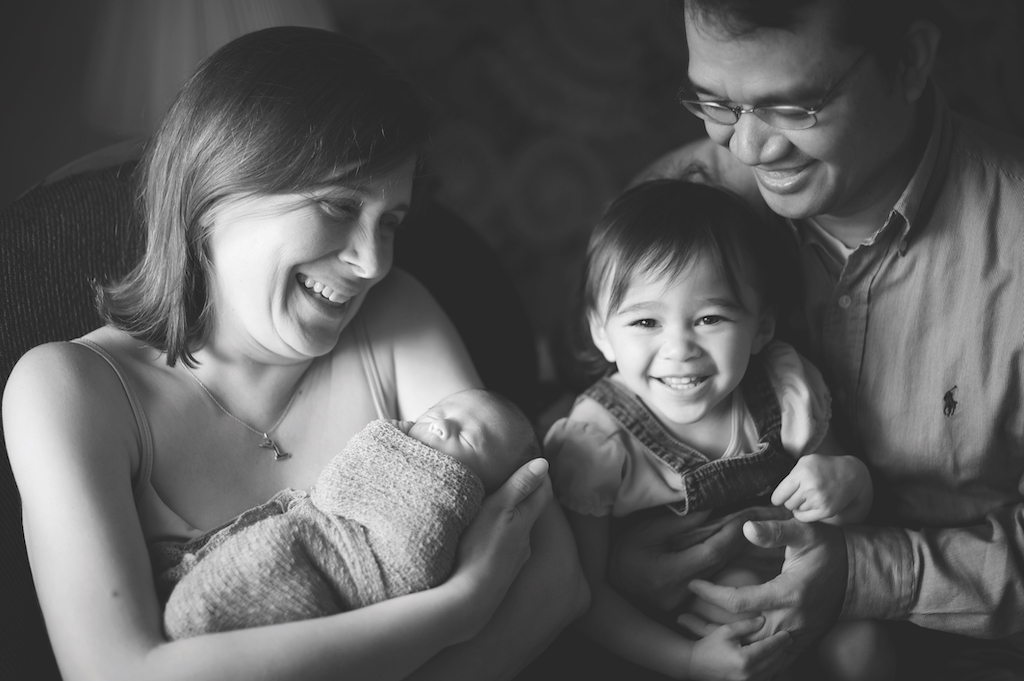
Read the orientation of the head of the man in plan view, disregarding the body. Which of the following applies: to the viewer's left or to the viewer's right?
to the viewer's left

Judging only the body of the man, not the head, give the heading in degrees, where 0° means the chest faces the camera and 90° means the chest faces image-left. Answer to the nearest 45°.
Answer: approximately 45°

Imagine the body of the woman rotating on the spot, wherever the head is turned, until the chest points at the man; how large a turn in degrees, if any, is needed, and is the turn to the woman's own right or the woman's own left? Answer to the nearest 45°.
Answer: approximately 45° to the woman's own left

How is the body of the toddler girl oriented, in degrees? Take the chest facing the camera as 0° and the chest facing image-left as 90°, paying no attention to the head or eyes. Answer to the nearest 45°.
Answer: approximately 0°
